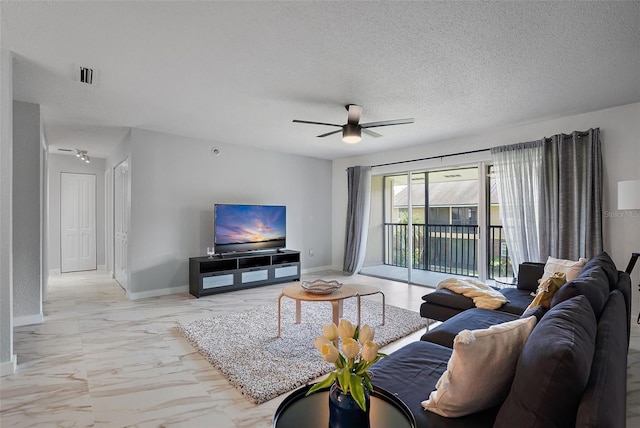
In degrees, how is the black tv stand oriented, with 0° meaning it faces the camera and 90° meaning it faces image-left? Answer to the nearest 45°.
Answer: approximately 315°

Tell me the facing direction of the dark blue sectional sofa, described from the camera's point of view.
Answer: facing to the left of the viewer

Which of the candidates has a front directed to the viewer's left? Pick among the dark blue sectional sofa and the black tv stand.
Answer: the dark blue sectional sofa

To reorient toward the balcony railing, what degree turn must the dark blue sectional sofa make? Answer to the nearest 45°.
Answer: approximately 90° to its right

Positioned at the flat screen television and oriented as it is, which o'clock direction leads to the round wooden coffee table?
The round wooden coffee table is roughly at 1 o'clock from the flat screen television.

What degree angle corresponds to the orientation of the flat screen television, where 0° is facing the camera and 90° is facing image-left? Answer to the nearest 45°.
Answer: approximately 315°
